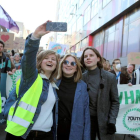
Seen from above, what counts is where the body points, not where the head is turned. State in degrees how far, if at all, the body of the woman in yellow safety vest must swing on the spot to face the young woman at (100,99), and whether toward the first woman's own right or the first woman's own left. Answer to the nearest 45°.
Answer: approximately 90° to the first woman's own left

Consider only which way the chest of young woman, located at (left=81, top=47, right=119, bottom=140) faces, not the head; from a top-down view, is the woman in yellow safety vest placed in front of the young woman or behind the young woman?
in front

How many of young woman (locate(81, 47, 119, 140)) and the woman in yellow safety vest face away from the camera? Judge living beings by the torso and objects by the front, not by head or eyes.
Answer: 0

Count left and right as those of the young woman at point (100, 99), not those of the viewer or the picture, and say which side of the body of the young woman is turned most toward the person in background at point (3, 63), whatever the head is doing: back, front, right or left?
right

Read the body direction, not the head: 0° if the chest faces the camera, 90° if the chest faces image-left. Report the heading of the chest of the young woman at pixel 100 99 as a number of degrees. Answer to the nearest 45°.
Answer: approximately 45°

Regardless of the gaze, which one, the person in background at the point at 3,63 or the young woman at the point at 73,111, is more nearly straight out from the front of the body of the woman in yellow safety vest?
the young woman

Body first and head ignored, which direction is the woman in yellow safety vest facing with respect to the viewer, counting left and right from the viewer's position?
facing the viewer and to the right of the viewer

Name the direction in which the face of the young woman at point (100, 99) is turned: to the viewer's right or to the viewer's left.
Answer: to the viewer's left

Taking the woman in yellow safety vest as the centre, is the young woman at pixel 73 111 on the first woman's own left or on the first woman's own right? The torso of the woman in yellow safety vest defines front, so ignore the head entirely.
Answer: on the first woman's own left
